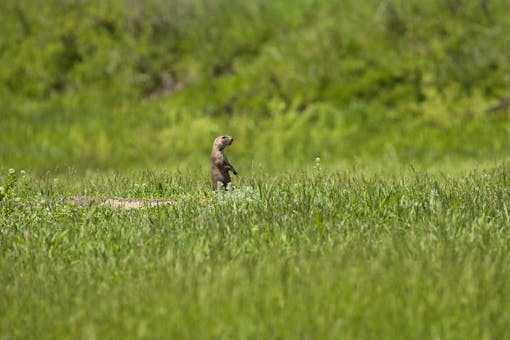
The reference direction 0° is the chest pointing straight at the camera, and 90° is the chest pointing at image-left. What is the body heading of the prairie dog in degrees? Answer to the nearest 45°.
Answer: approximately 270°
